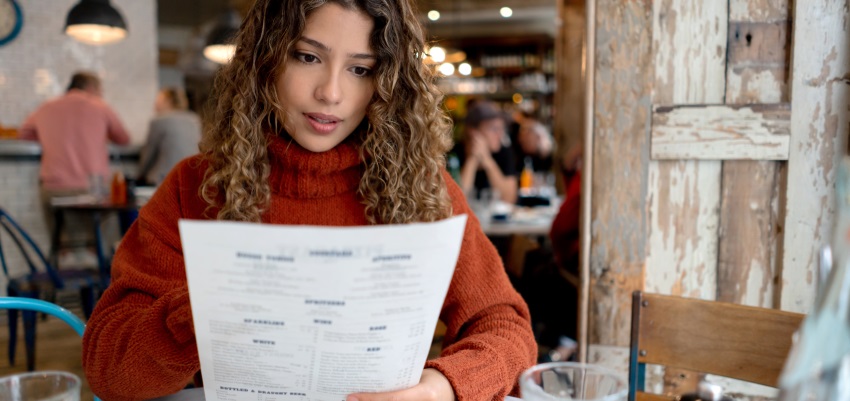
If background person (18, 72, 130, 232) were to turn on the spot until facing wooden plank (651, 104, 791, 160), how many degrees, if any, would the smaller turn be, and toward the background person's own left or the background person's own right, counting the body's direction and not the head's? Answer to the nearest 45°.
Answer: approximately 180°

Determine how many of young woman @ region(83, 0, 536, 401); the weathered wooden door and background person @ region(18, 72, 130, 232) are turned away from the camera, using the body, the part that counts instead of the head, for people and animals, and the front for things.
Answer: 1

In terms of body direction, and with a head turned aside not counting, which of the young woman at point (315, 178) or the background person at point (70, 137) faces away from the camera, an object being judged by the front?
the background person

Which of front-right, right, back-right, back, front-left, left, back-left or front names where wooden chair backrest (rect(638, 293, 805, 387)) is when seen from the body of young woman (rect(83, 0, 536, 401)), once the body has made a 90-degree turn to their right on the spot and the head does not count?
back

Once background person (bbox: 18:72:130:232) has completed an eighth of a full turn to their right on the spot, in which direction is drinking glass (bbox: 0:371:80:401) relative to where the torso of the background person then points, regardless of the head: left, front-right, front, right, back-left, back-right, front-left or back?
back-right

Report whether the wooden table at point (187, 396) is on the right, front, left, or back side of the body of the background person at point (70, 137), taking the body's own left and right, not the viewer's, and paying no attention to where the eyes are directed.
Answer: back

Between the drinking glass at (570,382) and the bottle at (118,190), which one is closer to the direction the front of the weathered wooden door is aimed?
the drinking glass

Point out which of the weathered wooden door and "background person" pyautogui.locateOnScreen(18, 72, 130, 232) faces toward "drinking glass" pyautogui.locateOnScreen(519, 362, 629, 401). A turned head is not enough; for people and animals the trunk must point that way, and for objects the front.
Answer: the weathered wooden door

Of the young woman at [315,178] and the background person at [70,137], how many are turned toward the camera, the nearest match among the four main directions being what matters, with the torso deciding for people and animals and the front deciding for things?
1

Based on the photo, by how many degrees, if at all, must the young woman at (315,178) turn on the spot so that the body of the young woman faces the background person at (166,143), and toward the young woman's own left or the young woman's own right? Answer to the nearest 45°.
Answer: approximately 180°

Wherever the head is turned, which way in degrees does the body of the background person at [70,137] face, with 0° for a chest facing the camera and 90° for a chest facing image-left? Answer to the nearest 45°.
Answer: approximately 180°
